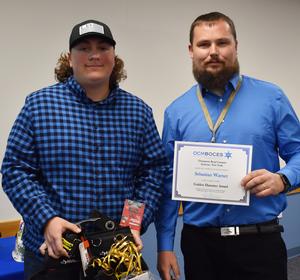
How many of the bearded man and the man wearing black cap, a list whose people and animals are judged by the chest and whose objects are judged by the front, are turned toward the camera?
2

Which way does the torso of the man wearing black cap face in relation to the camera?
toward the camera

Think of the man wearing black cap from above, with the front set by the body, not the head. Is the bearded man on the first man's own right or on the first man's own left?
on the first man's own left

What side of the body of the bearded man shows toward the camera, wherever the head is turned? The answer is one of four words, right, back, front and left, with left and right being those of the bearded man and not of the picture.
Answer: front

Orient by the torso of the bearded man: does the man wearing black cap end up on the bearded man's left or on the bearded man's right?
on the bearded man's right

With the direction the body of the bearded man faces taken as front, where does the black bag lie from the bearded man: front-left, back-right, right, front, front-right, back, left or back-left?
front-right
